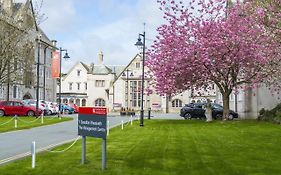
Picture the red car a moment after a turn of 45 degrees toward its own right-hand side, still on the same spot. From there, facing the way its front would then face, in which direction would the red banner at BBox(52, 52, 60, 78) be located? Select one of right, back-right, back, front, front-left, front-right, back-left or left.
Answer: front

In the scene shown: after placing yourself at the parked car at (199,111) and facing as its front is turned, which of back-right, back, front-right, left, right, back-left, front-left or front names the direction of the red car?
back

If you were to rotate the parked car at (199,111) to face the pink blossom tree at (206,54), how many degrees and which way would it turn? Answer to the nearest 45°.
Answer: approximately 90° to its right

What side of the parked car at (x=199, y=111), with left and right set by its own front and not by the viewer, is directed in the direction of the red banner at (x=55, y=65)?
back

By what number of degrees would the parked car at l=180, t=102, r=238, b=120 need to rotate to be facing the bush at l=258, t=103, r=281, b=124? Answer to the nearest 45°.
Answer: approximately 45° to its right

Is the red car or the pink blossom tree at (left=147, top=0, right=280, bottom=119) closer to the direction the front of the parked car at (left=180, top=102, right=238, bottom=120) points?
the pink blossom tree

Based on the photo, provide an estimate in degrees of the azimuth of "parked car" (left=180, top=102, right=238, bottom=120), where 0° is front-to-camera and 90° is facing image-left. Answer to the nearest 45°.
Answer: approximately 270°
